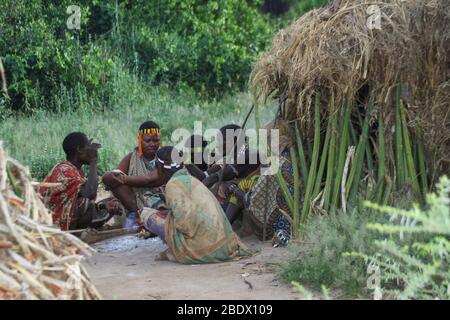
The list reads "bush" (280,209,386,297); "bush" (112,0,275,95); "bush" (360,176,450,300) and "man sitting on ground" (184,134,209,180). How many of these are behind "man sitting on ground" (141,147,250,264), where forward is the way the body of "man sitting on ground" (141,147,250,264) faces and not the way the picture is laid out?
2

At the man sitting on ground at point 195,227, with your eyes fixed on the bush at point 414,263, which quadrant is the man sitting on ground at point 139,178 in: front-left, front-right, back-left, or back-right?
back-left

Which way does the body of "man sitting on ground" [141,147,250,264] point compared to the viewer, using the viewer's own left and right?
facing away from the viewer and to the left of the viewer

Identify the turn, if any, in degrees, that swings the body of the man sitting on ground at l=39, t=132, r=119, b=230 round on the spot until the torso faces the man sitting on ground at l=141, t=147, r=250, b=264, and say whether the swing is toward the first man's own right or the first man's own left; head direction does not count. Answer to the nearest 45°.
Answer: approximately 45° to the first man's own right

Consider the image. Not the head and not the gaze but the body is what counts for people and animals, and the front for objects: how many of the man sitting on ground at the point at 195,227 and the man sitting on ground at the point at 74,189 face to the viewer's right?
1

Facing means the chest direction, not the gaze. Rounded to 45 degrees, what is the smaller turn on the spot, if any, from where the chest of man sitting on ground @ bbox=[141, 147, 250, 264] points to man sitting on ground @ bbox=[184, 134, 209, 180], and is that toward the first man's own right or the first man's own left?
approximately 45° to the first man's own right

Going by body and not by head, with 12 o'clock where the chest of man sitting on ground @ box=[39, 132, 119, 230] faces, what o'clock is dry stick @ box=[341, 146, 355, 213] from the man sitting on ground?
The dry stick is roughly at 1 o'clock from the man sitting on ground.

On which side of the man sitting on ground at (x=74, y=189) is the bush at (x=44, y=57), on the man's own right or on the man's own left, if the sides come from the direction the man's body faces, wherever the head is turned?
on the man's own left

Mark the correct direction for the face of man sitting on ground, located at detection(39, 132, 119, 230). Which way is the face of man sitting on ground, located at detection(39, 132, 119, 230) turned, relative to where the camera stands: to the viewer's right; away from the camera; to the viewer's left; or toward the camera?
to the viewer's right

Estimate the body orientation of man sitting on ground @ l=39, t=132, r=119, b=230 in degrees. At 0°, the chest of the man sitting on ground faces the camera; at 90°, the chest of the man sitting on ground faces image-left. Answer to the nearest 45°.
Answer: approximately 270°

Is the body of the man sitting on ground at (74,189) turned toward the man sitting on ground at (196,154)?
yes

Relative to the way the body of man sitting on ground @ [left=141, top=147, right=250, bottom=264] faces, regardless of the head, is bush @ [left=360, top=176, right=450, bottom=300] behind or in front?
behind
